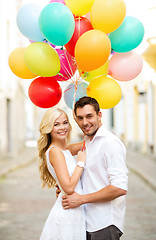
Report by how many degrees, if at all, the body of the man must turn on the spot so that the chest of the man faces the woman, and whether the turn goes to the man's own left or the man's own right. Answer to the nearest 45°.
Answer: approximately 45° to the man's own right

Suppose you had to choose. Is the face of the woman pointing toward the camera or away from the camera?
toward the camera

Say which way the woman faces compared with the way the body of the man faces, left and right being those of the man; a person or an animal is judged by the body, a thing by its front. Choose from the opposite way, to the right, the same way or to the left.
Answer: to the left

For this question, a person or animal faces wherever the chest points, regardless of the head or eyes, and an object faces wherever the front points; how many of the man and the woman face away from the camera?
0

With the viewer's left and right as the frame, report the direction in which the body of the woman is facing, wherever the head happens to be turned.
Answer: facing the viewer and to the right of the viewer

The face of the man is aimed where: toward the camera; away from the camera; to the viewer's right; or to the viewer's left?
toward the camera

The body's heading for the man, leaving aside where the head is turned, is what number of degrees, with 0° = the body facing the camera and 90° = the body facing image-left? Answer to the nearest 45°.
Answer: approximately 45°
